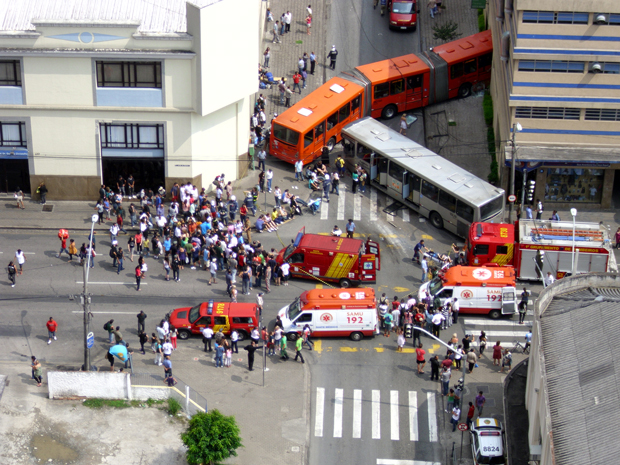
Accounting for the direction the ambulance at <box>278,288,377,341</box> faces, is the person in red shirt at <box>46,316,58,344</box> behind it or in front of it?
in front

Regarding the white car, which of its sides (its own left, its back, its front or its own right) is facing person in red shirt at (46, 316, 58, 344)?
left

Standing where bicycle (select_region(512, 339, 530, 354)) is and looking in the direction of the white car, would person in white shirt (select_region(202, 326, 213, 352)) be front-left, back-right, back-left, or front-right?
front-right

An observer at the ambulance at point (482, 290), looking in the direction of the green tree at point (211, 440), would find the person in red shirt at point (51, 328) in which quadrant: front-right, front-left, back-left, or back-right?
front-right

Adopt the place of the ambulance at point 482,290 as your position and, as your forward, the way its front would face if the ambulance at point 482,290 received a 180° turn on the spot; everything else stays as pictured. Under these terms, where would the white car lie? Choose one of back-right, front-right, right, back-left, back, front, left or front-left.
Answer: right

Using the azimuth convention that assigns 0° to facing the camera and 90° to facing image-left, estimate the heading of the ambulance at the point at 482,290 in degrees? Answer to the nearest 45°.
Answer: approximately 90°

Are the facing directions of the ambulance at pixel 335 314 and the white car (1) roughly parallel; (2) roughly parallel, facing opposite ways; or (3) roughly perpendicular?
roughly perpendicular

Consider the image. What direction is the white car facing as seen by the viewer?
away from the camera

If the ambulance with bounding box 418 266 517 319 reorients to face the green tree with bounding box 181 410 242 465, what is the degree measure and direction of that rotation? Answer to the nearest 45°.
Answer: approximately 45° to its left

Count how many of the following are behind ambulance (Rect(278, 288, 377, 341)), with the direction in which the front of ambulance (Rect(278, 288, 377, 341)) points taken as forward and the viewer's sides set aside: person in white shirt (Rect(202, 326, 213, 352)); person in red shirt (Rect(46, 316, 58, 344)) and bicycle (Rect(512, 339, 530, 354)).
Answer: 1

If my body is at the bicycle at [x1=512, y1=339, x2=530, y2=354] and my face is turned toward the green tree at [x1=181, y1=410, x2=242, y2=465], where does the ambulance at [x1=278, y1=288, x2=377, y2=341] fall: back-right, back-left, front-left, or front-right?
front-right

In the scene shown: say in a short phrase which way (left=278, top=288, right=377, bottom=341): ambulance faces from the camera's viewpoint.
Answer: facing to the left of the viewer

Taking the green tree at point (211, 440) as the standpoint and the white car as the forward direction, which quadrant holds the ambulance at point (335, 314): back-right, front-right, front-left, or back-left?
front-left

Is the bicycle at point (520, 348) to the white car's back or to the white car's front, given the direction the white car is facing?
to the front
